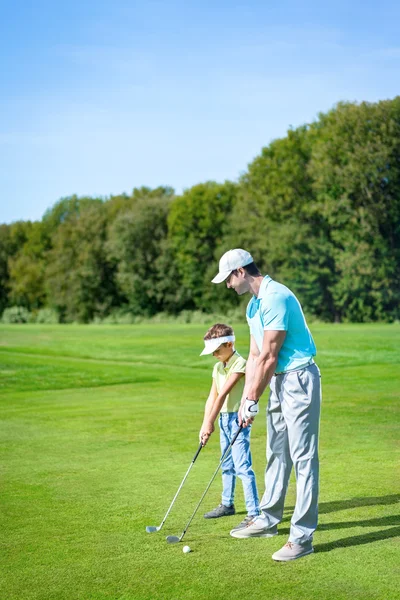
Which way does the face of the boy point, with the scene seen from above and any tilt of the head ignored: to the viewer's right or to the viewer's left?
to the viewer's left

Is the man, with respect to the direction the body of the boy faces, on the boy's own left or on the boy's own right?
on the boy's own left

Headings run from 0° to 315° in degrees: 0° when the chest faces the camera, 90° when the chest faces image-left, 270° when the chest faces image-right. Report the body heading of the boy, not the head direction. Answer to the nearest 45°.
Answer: approximately 45°
